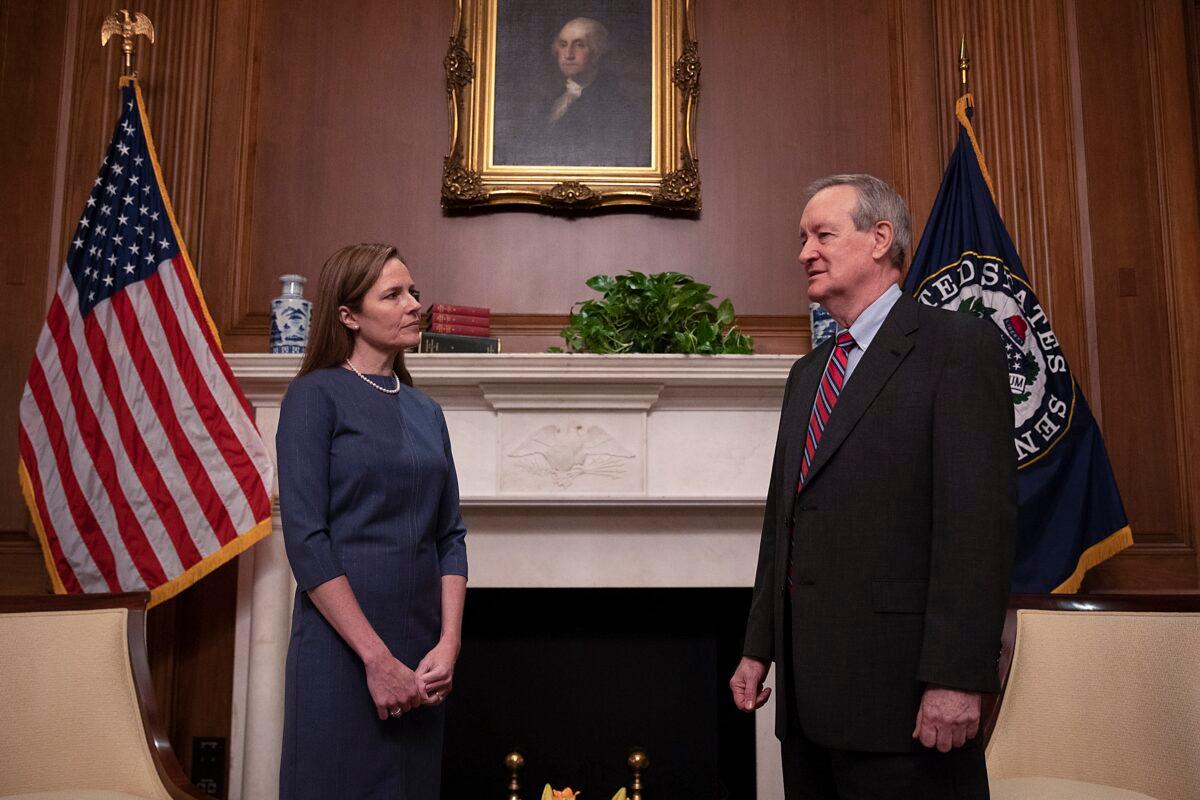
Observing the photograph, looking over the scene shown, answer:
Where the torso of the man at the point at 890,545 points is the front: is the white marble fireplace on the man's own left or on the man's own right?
on the man's own right

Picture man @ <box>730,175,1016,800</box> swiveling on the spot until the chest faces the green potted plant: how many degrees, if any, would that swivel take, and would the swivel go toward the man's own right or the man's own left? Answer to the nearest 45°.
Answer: approximately 90° to the man's own right

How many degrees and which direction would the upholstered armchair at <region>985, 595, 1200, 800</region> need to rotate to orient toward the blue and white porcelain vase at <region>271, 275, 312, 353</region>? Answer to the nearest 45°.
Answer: approximately 90° to its right

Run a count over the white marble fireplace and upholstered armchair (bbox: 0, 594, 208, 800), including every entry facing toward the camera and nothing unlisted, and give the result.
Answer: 2

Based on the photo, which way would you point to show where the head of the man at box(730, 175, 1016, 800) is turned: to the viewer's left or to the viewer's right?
to the viewer's left

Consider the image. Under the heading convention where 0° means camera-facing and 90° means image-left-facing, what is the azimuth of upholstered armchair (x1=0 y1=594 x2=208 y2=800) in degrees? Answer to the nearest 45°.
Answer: approximately 0°

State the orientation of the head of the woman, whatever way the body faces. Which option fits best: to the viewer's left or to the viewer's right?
to the viewer's right

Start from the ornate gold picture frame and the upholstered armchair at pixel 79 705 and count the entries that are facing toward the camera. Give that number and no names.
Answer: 2

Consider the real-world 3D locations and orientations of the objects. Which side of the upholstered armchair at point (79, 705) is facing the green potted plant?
left

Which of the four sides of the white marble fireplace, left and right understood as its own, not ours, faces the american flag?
right
